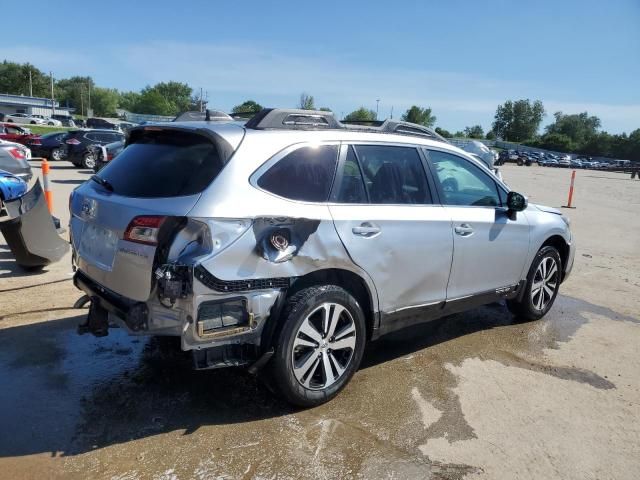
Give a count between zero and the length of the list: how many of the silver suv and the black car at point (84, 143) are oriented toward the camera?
0

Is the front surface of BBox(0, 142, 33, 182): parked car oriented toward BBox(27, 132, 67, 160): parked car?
no

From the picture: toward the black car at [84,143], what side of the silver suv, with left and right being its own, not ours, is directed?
left

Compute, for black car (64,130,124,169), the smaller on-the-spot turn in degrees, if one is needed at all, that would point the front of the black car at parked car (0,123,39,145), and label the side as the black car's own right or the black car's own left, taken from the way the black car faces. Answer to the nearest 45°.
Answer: approximately 90° to the black car's own left

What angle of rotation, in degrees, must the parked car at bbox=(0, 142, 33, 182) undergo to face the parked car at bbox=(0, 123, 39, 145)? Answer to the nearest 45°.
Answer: approximately 45° to its right

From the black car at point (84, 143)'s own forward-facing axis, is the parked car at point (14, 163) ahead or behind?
behind

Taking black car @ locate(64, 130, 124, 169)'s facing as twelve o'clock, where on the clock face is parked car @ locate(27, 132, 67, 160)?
The parked car is roughly at 10 o'clock from the black car.

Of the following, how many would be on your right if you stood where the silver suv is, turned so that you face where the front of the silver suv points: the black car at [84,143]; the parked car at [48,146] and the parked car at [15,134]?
0

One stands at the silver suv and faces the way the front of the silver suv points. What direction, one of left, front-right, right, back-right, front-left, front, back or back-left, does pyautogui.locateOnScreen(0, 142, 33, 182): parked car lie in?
left

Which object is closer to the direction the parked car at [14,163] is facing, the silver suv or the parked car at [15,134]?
the parked car

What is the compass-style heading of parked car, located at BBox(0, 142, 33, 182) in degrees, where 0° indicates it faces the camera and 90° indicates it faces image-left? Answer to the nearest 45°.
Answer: approximately 135°

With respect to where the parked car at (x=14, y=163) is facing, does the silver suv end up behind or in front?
behind

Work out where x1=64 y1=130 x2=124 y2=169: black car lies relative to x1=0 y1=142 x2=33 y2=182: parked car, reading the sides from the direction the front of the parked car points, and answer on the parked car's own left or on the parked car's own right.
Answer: on the parked car's own right

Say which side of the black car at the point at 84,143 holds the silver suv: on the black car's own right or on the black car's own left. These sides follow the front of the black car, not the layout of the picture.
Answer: on the black car's own right

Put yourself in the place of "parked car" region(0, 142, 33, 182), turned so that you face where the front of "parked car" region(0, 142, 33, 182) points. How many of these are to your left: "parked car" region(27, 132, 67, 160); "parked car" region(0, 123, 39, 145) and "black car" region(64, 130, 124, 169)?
0

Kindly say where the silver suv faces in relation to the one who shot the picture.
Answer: facing away from the viewer and to the right of the viewer
